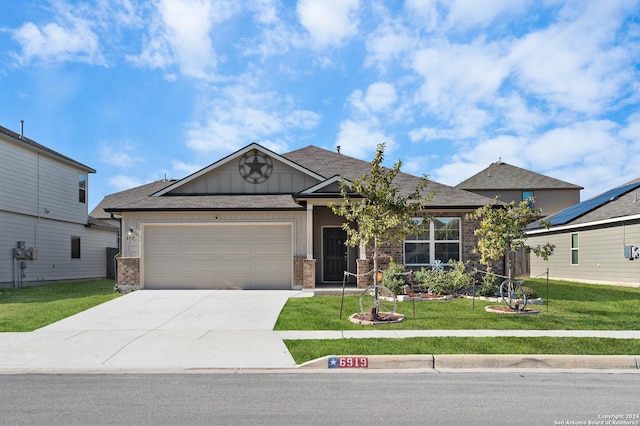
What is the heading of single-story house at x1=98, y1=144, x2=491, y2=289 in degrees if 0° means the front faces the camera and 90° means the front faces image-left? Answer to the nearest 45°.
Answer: approximately 0°

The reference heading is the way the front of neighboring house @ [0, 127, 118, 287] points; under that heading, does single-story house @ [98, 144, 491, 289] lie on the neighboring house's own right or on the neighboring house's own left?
on the neighboring house's own left

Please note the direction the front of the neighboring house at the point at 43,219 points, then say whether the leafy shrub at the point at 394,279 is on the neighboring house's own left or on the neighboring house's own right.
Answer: on the neighboring house's own left

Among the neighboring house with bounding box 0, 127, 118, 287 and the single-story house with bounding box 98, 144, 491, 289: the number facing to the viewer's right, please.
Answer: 0

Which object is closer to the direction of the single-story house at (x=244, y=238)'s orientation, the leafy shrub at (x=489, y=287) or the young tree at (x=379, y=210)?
the young tree

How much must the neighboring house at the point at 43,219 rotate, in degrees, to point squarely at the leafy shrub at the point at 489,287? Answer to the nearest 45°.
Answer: approximately 90° to its left

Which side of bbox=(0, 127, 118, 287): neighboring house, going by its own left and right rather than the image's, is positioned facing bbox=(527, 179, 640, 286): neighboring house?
left

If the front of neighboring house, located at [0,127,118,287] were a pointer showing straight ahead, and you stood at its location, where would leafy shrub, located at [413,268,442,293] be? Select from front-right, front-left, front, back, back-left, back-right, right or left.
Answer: left

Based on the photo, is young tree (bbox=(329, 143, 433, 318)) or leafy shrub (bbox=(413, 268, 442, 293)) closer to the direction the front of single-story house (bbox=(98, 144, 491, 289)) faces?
the young tree
